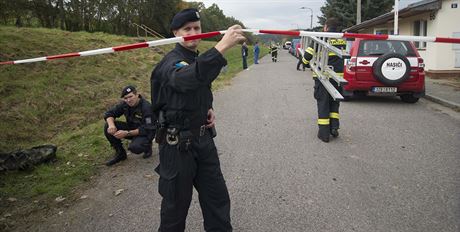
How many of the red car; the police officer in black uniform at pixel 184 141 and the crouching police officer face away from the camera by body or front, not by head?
1

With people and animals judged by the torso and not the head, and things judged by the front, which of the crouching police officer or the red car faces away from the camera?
the red car

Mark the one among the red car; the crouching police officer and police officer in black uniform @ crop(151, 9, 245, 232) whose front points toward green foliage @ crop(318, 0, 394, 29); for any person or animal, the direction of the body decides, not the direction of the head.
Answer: the red car

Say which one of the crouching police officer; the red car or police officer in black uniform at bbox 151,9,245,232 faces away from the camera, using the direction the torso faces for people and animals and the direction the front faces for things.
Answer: the red car

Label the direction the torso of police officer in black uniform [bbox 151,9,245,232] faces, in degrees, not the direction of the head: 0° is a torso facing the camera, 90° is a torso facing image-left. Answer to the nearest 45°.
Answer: approximately 315°

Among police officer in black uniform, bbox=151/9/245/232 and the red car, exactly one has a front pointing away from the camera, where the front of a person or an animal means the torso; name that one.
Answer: the red car

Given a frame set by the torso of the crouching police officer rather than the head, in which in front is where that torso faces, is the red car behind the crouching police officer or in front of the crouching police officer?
behind

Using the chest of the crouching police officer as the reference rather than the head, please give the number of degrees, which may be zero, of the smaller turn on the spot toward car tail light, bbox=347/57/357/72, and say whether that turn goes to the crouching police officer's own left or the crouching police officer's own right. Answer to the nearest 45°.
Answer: approximately 180°

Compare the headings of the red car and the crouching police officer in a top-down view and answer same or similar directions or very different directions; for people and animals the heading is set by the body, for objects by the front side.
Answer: very different directions

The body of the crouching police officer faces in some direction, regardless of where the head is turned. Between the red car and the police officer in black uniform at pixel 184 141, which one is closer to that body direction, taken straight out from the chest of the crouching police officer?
the police officer in black uniform

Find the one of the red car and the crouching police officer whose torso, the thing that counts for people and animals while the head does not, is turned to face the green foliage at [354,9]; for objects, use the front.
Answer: the red car

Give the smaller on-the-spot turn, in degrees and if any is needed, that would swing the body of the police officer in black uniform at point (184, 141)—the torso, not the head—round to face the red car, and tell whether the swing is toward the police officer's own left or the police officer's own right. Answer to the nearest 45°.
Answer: approximately 90° to the police officer's own left

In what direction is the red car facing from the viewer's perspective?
away from the camera

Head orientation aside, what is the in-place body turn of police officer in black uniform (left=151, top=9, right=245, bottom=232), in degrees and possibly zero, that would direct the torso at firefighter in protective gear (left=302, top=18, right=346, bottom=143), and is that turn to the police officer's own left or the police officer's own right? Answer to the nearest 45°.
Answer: approximately 90° to the police officer's own left

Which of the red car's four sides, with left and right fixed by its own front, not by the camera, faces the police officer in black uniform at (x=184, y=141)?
back
